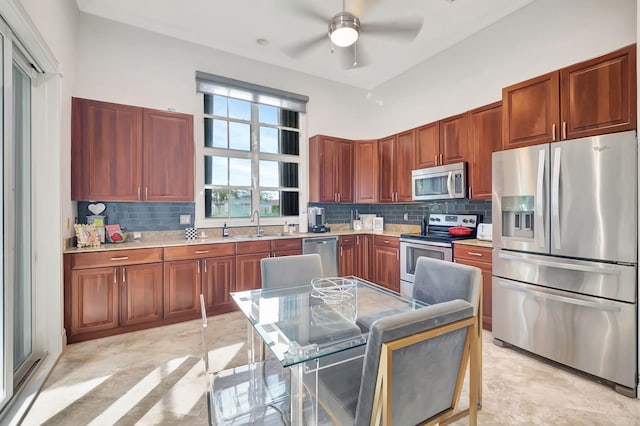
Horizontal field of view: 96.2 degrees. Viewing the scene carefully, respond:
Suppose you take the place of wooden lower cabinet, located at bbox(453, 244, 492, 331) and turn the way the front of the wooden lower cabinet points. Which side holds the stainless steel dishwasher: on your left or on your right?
on your right

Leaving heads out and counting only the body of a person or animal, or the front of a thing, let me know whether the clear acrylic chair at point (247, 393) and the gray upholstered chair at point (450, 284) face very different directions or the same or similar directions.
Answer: very different directions

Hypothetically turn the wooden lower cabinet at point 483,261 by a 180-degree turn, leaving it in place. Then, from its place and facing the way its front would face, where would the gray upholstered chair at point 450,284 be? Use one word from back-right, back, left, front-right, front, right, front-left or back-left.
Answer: back-right

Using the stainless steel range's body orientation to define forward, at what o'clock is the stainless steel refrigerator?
The stainless steel refrigerator is roughly at 9 o'clock from the stainless steel range.

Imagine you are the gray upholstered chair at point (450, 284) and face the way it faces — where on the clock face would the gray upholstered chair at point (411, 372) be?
the gray upholstered chair at point (411, 372) is roughly at 11 o'clock from the gray upholstered chair at point (450, 284).

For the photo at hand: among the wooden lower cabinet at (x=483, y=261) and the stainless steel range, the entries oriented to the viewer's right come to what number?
0

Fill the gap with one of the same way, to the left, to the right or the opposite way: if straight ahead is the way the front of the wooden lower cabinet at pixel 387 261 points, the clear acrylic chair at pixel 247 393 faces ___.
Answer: the opposite way

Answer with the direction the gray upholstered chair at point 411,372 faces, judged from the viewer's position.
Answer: facing away from the viewer and to the left of the viewer
